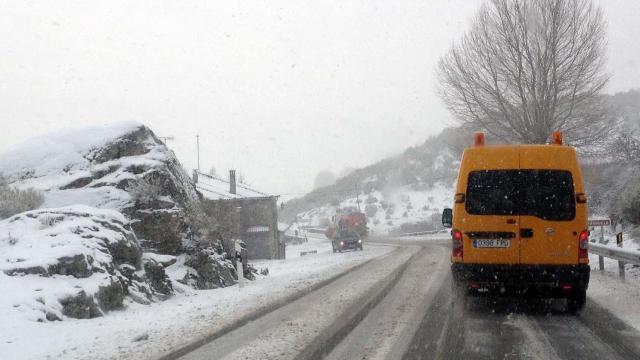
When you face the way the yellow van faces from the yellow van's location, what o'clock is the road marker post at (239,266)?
The road marker post is roughly at 10 o'clock from the yellow van.

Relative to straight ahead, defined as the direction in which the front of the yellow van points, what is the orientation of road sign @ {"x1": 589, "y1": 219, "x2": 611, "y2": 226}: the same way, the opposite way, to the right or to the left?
the opposite way

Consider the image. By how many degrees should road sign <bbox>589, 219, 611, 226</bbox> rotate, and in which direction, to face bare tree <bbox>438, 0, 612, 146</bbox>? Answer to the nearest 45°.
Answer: approximately 180°

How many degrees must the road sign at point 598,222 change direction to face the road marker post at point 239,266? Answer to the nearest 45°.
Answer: approximately 45° to its right

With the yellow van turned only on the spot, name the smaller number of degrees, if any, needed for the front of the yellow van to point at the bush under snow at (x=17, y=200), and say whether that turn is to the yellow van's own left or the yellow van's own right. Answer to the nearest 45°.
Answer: approximately 90° to the yellow van's own left

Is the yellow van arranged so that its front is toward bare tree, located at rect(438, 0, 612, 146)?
yes

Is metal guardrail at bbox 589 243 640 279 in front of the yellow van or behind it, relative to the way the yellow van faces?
in front

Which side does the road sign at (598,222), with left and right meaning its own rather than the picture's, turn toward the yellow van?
front

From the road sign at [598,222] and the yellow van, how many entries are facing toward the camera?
1

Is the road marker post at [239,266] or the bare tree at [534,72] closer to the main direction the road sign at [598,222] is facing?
the road marker post

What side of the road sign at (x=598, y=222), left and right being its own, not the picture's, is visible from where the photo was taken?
front

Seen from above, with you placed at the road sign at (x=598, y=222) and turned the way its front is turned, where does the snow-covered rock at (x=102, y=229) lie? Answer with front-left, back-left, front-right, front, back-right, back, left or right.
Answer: front-right

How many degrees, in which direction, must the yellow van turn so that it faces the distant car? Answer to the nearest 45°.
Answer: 0° — it already faces it

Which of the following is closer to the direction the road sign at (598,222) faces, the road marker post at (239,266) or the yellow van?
the yellow van

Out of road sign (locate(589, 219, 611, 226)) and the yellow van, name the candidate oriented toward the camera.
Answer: the road sign

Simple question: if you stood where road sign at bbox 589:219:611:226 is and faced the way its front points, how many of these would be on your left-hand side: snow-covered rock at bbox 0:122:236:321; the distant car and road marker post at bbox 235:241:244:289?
0

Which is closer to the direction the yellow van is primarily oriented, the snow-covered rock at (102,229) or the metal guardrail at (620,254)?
the metal guardrail

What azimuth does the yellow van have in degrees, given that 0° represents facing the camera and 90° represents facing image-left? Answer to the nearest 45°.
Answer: approximately 180°
